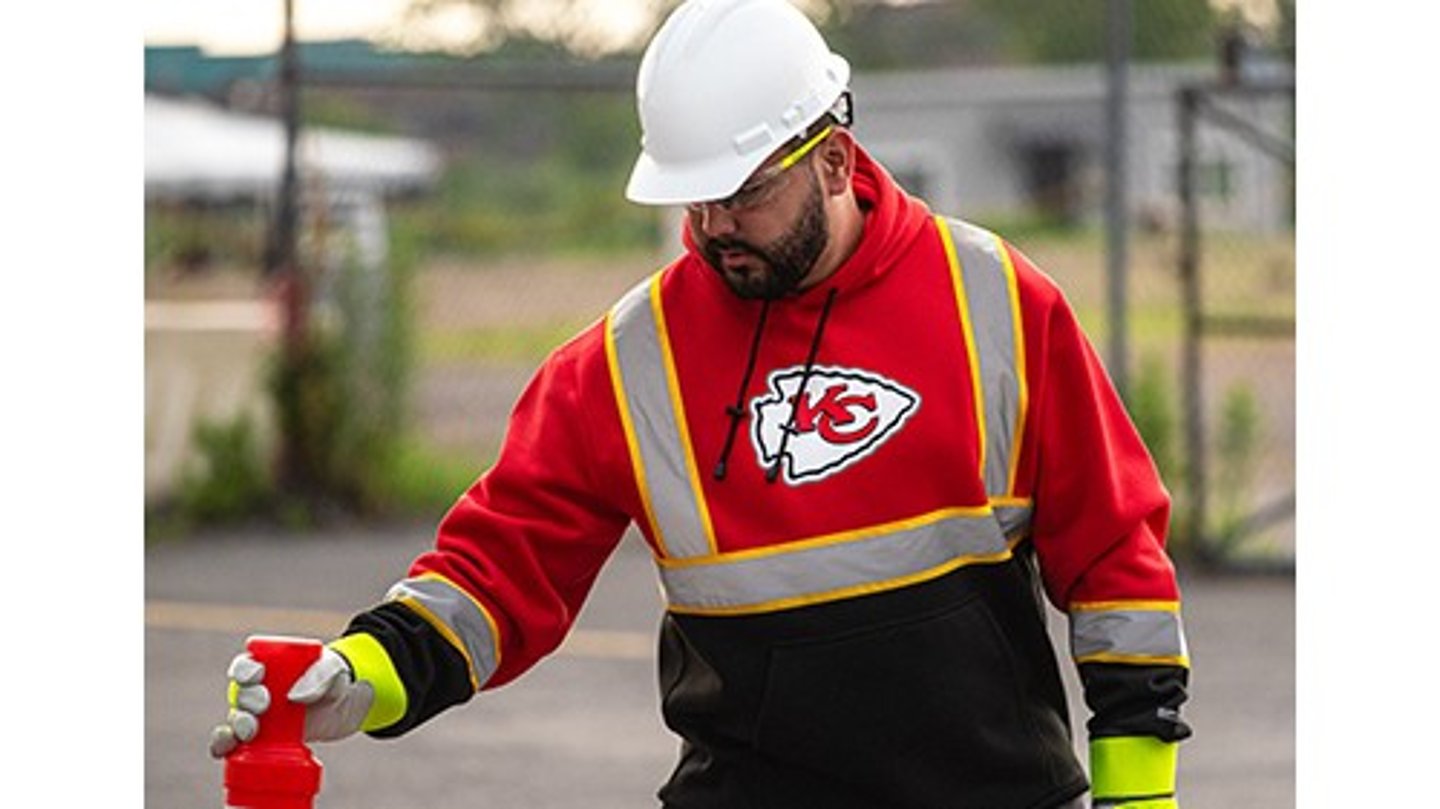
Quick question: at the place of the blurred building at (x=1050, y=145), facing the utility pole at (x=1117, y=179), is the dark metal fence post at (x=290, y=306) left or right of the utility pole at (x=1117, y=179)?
right

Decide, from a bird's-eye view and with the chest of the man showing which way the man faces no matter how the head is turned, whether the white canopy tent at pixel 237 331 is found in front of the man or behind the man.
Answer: behind

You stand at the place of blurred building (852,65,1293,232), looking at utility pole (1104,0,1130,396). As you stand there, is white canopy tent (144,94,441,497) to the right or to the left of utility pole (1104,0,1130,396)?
right

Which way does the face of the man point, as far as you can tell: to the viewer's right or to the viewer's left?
to the viewer's left

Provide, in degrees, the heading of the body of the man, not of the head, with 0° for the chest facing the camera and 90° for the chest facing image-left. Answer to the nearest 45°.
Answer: approximately 0°

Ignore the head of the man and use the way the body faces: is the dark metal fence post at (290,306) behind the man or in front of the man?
behind
